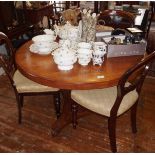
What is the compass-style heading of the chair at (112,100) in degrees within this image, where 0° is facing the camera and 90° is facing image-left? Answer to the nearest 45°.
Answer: approximately 135°

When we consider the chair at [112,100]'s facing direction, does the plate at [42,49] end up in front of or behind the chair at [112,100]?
in front
